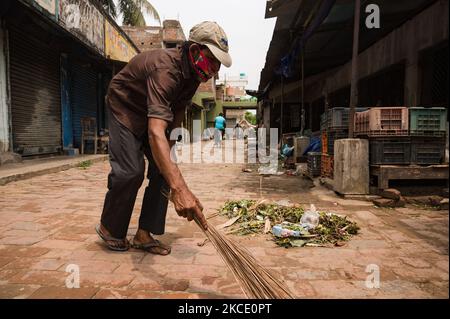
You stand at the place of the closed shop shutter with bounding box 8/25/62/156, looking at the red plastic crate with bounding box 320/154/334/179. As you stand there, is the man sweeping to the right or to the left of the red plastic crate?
right

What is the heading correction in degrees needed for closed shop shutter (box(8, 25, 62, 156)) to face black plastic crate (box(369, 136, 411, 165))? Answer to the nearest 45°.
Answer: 0° — it already faces it

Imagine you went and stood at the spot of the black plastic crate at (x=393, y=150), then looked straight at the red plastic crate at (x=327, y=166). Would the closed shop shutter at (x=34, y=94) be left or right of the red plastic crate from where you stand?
left

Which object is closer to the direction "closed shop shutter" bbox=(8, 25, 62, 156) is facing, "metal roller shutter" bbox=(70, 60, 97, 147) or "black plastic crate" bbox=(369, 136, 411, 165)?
the black plastic crate

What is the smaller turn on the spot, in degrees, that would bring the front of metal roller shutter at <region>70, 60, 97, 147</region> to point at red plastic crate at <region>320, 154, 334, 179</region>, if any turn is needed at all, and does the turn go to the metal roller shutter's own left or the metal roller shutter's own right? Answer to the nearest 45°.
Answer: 0° — it already faces it

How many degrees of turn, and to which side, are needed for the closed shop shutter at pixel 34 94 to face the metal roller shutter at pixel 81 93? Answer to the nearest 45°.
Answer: approximately 90° to its left

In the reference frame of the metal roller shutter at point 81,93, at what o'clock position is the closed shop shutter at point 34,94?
The closed shop shutter is roughly at 2 o'clock from the metal roller shutter.

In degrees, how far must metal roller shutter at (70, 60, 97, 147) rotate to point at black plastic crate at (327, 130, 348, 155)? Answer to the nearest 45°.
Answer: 0° — it already faces it

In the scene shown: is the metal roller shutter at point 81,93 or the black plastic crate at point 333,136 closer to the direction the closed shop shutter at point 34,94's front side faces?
the black plastic crate

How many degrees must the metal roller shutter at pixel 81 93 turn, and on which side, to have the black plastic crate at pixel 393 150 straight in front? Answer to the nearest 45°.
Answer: approximately 45° to its right

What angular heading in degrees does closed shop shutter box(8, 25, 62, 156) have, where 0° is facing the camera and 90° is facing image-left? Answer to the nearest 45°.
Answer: approximately 315°
